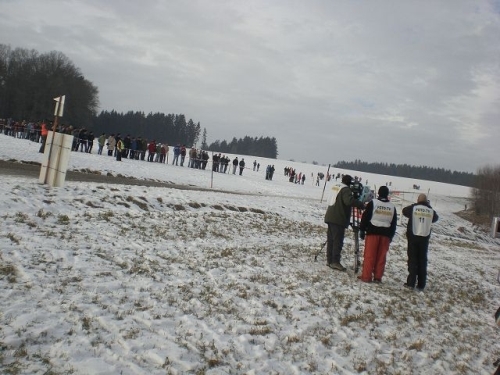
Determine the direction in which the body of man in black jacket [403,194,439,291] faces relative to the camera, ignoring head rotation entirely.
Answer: away from the camera

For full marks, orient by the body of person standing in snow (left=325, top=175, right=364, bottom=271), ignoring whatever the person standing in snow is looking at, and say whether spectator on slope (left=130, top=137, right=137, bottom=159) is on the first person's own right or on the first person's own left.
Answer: on the first person's own left

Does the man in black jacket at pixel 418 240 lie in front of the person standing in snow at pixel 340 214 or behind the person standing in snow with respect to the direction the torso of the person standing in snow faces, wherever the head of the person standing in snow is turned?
in front

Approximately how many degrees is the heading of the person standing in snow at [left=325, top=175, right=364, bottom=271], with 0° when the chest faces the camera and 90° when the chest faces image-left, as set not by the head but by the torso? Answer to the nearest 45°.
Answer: approximately 270°

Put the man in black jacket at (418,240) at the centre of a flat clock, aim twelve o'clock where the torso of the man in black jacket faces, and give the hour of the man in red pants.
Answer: The man in red pants is roughly at 8 o'clock from the man in black jacket.

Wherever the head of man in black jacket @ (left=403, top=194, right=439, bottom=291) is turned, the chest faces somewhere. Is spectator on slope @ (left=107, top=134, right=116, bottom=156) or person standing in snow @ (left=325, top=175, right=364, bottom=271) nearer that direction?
the spectator on slope

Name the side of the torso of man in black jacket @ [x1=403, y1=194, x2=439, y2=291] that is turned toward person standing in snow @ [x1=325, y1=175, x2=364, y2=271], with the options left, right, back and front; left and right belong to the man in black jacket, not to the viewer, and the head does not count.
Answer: left

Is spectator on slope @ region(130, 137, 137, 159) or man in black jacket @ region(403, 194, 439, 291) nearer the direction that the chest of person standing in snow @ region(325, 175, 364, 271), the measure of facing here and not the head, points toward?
the man in black jacket

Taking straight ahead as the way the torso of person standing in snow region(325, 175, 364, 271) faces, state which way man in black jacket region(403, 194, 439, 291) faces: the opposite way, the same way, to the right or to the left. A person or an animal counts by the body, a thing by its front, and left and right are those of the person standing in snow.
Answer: to the left

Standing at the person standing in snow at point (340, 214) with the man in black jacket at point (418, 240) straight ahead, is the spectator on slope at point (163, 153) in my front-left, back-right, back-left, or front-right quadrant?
back-left
